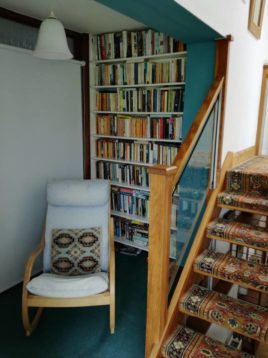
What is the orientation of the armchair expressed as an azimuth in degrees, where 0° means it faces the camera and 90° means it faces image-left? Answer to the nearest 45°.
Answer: approximately 0°

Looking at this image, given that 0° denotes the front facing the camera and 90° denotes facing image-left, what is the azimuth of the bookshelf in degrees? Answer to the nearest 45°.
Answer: approximately 45°

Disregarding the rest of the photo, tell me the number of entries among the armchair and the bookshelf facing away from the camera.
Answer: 0
